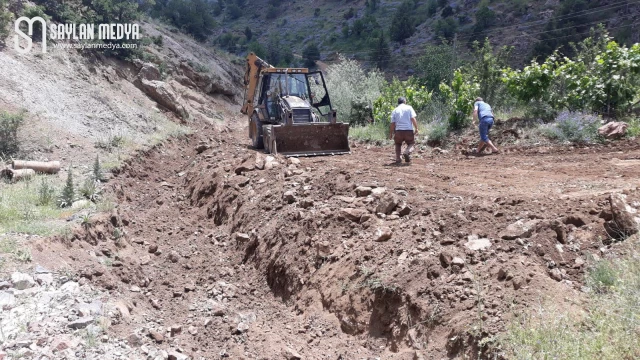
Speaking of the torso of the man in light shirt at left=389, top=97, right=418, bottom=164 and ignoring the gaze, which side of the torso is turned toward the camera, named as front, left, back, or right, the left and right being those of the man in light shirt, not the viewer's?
back

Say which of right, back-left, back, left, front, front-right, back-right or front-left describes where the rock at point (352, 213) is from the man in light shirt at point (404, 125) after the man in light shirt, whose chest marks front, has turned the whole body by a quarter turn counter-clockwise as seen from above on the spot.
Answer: left

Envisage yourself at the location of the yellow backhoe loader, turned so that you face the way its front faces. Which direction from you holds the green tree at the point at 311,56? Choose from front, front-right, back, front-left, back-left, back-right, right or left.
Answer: back-left

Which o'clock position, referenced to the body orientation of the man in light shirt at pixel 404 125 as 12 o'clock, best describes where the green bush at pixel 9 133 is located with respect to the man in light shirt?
The green bush is roughly at 9 o'clock from the man in light shirt.

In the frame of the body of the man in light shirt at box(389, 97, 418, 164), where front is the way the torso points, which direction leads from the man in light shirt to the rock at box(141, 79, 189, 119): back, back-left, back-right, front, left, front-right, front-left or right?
front-left

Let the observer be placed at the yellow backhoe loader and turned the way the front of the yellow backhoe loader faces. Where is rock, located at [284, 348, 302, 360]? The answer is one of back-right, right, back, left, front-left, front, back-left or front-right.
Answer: front-right

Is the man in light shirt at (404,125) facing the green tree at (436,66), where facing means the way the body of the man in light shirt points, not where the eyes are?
yes

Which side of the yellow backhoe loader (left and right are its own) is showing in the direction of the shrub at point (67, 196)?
right

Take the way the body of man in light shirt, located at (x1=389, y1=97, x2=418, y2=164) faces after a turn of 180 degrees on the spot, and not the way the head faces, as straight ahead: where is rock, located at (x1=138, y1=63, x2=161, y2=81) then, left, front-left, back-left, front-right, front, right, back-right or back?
back-right

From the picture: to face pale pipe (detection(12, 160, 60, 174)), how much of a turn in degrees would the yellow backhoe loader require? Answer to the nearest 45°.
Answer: approximately 90° to its right

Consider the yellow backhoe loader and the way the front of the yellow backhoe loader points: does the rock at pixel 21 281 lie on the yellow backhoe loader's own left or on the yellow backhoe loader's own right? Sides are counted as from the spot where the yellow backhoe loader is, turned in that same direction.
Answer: on the yellow backhoe loader's own right

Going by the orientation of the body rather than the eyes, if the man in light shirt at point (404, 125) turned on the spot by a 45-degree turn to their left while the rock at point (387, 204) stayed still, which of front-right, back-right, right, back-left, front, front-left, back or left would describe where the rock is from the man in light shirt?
back-left

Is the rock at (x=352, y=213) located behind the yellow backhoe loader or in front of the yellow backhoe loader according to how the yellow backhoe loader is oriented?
in front

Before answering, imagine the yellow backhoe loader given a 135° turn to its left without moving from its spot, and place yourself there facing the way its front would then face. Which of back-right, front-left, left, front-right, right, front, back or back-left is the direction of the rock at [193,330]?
back

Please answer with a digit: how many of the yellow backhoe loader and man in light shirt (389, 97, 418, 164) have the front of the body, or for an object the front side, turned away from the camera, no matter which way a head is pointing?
1

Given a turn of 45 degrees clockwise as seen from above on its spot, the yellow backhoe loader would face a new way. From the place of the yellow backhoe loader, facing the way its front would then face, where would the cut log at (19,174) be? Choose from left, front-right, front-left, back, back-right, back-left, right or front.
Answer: front-right

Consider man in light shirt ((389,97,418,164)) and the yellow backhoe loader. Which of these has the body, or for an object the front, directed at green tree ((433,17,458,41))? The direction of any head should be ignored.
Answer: the man in light shirt

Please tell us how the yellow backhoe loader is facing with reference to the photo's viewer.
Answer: facing the viewer and to the right of the viewer

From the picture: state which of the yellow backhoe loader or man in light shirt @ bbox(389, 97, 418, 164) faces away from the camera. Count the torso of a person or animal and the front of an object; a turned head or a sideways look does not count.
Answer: the man in light shirt

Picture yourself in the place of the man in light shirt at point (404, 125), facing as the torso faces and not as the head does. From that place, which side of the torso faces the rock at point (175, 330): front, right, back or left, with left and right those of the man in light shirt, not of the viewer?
back

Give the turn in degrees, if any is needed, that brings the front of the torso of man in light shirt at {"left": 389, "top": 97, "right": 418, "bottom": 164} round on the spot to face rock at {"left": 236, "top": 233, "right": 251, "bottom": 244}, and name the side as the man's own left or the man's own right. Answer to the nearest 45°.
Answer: approximately 135° to the man's own left

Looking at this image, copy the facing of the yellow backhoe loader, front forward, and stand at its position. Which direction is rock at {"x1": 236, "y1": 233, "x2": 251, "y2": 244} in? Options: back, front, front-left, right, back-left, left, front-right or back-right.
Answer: front-right
